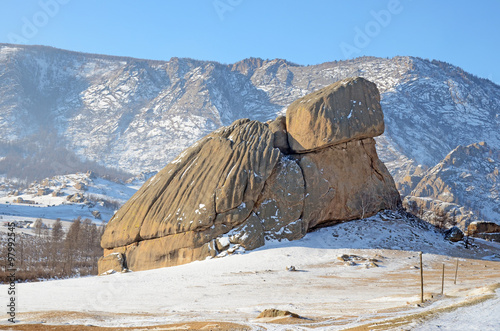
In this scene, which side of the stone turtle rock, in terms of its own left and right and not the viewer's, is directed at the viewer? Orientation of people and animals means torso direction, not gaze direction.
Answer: right

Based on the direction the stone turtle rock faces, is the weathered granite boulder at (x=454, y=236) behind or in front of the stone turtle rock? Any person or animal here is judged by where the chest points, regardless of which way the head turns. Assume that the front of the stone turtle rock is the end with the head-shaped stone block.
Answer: in front
